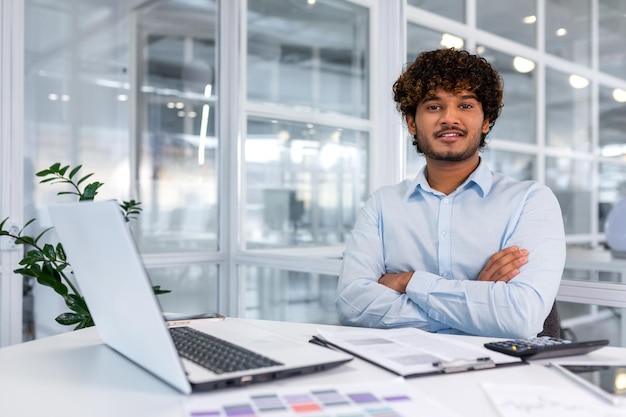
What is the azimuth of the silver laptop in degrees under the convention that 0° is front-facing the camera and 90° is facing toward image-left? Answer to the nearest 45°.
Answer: approximately 225°

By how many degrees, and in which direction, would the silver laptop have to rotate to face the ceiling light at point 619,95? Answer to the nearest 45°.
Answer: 0° — it already faces it

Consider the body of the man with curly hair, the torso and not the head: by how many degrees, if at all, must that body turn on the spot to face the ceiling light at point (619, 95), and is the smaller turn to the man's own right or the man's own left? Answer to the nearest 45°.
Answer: approximately 135° to the man's own left

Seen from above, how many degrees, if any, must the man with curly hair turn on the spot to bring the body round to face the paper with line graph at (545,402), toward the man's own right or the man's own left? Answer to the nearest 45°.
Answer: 0° — they already face it

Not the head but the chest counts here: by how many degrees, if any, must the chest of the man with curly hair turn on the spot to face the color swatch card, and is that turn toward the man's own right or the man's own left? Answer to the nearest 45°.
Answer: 0° — they already face it

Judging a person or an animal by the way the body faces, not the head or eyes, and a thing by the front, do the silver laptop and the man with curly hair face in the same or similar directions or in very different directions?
very different directions

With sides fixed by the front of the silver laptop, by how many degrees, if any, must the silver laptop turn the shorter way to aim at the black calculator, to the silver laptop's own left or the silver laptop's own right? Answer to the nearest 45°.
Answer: approximately 45° to the silver laptop's own right

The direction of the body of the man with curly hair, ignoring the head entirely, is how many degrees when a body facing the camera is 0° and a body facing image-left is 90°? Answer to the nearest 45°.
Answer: approximately 0°

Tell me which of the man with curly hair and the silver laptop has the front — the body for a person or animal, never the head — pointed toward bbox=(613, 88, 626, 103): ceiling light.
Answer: the silver laptop

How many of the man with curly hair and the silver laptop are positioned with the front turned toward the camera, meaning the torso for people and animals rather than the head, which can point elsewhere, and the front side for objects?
1
